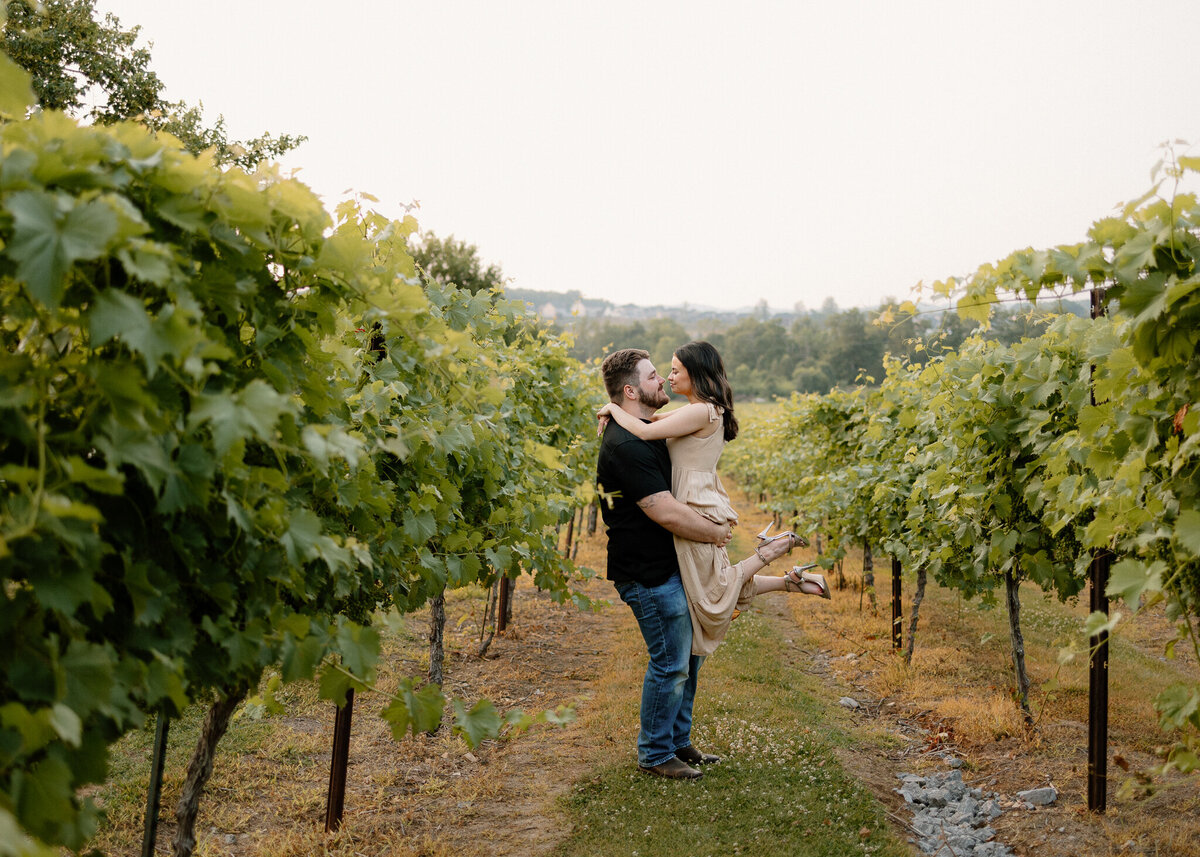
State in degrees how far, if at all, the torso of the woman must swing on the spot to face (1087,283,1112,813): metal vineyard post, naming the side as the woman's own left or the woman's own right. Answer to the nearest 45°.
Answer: approximately 180°

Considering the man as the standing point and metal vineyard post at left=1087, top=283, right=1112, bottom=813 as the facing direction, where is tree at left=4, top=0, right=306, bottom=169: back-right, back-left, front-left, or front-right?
back-left

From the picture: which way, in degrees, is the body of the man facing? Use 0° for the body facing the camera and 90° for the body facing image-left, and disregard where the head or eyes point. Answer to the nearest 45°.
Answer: approximately 270°

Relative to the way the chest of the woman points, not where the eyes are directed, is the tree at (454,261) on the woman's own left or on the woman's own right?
on the woman's own right

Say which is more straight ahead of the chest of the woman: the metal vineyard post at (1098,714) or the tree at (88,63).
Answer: the tree

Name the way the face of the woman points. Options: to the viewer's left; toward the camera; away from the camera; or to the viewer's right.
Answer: to the viewer's left

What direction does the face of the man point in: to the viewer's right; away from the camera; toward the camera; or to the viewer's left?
to the viewer's right

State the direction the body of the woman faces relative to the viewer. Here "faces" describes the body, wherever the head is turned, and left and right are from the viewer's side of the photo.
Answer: facing to the left of the viewer
